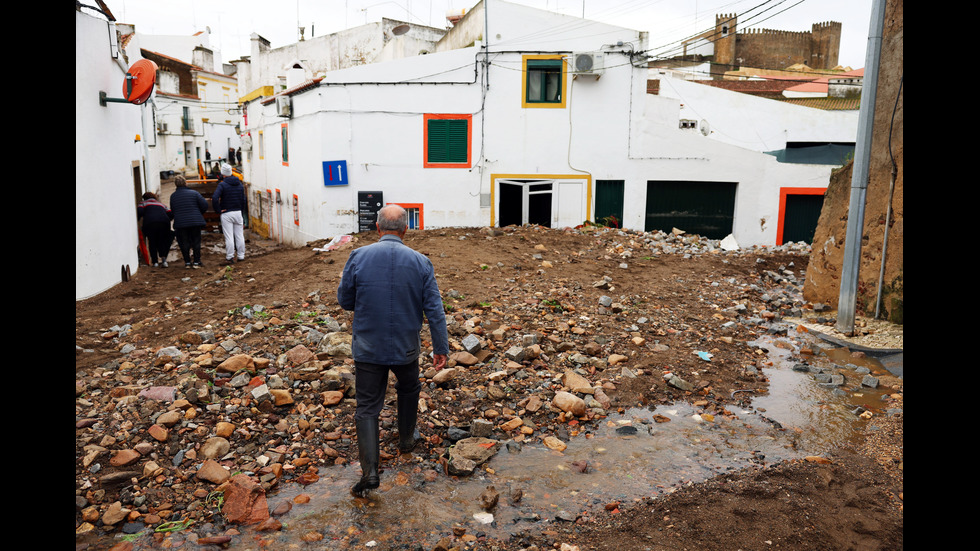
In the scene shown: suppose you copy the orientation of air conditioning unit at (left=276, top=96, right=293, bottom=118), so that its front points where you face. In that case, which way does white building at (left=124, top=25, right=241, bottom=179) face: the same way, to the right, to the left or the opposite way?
to the left

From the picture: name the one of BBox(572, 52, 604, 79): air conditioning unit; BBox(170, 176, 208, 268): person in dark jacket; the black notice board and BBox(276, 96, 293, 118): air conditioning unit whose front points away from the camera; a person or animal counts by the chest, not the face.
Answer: the person in dark jacket

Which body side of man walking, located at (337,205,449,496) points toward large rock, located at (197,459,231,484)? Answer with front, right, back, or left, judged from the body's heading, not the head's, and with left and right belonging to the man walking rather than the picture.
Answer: left

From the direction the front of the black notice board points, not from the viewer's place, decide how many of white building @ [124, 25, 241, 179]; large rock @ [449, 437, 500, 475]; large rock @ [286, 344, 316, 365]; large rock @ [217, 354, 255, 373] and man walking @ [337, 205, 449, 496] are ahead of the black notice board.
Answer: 4

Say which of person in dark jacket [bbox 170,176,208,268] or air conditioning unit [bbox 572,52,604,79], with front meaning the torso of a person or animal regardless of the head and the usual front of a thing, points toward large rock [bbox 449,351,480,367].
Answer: the air conditioning unit

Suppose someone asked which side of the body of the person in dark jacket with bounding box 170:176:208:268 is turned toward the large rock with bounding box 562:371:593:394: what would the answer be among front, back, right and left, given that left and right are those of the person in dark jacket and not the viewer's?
back

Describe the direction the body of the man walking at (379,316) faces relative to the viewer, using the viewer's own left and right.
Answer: facing away from the viewer

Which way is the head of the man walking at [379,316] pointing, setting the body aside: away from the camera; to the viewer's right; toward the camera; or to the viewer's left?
away from the camera
